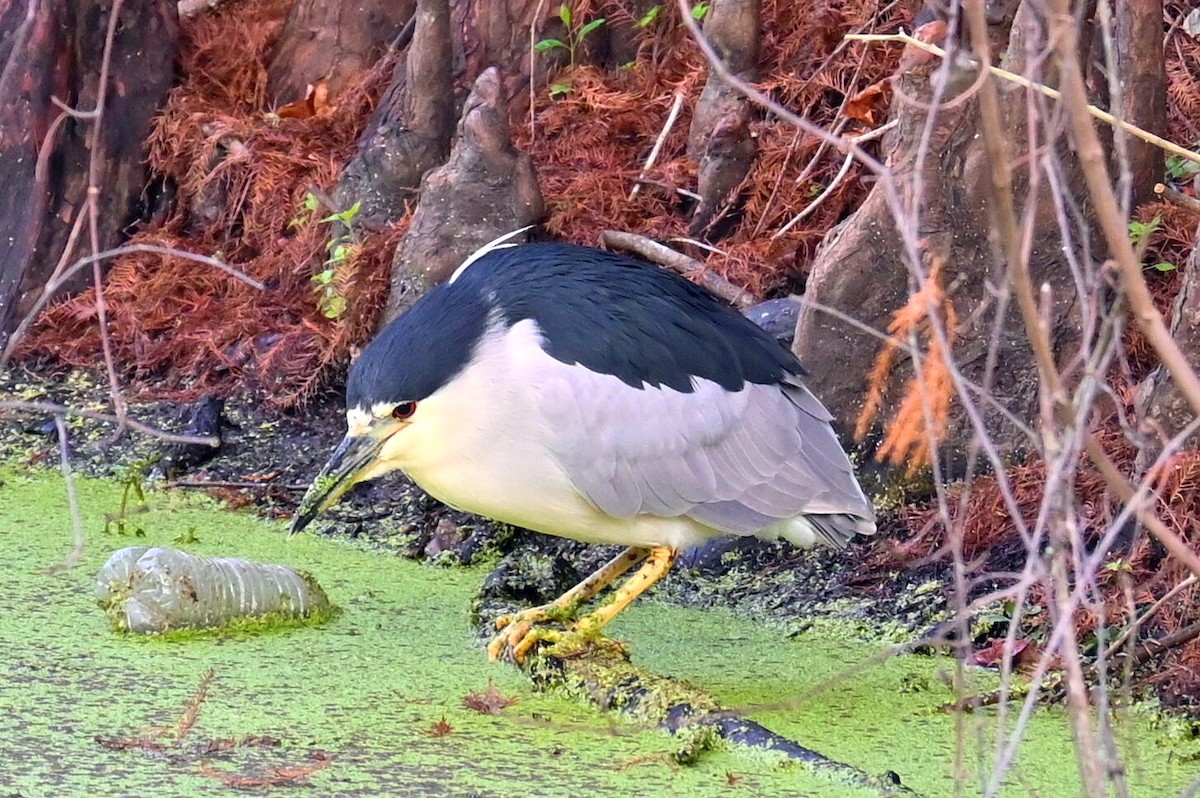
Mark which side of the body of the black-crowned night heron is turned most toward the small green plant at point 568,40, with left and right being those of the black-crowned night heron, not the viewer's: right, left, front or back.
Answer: right

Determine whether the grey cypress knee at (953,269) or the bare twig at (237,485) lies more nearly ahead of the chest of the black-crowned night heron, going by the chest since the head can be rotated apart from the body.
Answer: the bare twig

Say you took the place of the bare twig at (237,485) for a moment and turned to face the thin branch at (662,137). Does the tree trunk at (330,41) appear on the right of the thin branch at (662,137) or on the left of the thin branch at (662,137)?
left

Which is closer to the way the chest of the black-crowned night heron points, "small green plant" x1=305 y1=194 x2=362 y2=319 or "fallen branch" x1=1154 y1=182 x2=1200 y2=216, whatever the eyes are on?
the small green plant

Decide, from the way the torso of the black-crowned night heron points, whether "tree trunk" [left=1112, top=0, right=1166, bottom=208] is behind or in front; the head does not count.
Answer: behind

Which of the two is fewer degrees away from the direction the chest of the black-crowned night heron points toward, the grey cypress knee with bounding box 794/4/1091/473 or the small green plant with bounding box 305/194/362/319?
the small green plant

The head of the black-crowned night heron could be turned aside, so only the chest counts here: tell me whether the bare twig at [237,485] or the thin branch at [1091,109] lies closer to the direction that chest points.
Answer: the bare twig

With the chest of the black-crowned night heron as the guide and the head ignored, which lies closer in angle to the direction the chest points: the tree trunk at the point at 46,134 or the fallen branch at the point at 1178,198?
the tree trunk

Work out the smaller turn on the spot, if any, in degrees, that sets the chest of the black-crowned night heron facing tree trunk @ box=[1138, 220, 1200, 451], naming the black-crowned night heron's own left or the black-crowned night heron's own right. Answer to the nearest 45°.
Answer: approximately 180°

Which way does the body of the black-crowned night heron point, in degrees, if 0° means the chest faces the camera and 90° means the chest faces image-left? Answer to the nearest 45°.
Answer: approximately 90°
